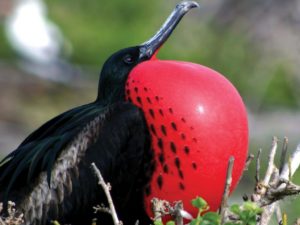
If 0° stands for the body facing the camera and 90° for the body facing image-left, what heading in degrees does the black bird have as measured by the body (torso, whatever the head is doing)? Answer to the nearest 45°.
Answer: approximately 270°

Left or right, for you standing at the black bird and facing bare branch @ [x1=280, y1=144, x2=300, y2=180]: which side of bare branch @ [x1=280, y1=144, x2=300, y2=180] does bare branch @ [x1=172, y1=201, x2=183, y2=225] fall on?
right

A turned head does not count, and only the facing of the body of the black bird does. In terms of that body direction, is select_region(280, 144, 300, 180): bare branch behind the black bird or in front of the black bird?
in front

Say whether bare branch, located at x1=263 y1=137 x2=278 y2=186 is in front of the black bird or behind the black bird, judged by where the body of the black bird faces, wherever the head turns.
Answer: in front
